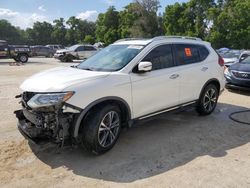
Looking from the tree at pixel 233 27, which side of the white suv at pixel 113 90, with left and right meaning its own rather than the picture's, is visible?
back

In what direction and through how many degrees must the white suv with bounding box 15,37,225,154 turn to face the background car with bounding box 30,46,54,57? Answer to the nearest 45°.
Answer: approximately 135° to its right

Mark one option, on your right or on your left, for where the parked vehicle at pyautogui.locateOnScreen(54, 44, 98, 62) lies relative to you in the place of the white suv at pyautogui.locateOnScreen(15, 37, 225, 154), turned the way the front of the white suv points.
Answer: on your right

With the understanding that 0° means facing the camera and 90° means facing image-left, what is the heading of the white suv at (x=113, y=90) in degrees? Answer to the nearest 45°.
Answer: approximately 45°

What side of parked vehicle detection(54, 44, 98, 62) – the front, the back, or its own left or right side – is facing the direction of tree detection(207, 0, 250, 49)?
back
